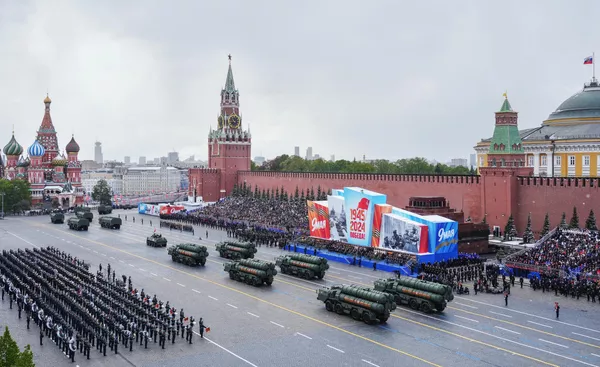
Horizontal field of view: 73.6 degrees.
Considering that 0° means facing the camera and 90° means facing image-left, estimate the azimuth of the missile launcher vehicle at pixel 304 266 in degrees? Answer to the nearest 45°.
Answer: approximately 135°

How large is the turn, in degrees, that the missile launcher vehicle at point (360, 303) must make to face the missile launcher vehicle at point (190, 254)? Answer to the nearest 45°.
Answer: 0° — it already faces it

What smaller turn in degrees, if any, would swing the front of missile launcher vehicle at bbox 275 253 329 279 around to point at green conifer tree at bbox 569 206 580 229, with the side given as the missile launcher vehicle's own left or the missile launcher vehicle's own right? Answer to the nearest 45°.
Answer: approximately 135° to the missile launcher vehicle's own right

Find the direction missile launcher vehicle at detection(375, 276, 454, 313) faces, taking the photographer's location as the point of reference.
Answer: facing away from the viewer and to the left of the viewer

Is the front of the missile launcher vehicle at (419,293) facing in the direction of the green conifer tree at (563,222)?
no

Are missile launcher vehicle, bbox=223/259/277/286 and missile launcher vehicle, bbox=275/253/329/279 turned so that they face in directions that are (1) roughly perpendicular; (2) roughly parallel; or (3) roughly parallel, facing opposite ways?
roughly parallel

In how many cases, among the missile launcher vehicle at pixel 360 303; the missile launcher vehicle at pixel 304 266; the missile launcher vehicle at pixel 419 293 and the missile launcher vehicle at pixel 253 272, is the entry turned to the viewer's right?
0

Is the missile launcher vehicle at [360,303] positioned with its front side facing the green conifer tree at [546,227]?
no

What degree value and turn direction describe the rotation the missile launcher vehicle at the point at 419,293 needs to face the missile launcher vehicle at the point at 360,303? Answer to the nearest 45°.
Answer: approximately 90° to its left

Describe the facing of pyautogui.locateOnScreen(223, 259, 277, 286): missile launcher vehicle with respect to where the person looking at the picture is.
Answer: facing away from the viewer and to the left of the viewer

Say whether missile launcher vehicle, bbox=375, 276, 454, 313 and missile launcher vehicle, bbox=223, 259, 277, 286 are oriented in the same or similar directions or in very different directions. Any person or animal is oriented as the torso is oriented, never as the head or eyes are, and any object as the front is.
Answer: same or similar directions

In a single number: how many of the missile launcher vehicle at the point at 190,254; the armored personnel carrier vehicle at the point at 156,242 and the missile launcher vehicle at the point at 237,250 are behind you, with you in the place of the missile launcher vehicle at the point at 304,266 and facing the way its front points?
0

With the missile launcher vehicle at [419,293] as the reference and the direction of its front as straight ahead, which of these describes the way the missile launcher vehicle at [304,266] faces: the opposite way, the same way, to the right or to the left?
the same way

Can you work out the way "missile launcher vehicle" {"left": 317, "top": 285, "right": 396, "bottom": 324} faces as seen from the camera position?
facing away from the viewer and to the left of the viewer

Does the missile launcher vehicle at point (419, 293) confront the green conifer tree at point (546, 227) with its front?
no

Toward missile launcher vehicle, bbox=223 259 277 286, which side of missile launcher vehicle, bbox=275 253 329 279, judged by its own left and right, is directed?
left

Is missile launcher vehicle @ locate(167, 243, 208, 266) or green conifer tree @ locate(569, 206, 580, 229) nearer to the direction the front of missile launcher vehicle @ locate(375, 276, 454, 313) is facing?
the missile launcher vehicle

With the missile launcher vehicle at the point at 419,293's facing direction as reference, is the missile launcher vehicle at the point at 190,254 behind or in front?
in front
